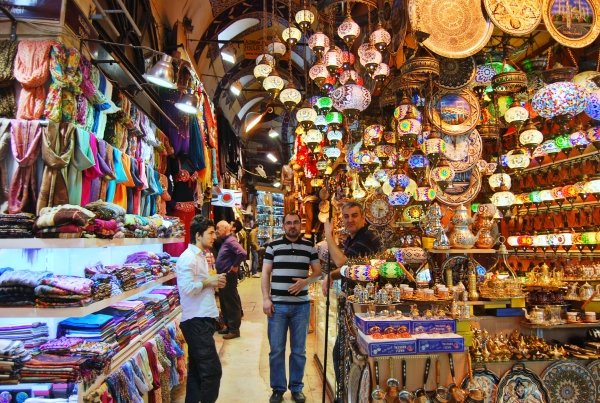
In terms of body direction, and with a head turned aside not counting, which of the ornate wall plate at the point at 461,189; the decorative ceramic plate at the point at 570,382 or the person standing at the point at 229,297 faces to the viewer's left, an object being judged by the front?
the person standing

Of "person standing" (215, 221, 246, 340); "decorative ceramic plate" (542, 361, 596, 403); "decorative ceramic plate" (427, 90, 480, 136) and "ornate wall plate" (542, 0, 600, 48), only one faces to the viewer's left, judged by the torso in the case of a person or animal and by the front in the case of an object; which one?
the person standing

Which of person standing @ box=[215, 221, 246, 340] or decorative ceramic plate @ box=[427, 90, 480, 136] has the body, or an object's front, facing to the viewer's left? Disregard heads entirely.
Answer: the person standing

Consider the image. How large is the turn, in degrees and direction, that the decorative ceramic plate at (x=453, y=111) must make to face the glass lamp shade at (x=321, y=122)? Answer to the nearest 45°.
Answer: approximately 90° to its right
